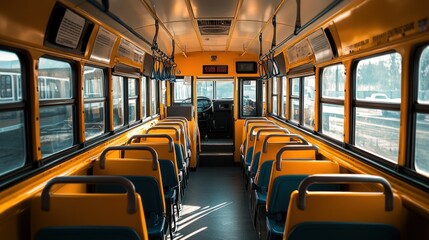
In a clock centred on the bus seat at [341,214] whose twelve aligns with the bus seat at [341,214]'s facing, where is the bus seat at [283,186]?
the bus seat at [283,186] is roughly at 11 o'clock from the bus seat at [341,214].

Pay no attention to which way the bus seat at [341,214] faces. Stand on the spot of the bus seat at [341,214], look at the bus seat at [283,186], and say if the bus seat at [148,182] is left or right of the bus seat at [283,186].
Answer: left

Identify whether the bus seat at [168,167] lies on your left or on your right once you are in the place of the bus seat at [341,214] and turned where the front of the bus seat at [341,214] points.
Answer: on your left

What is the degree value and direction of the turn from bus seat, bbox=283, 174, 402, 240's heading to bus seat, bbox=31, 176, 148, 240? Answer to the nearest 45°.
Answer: approximately 90° to its left

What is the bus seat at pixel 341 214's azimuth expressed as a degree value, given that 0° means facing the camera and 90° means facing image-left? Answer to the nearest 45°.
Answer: approximately 180°

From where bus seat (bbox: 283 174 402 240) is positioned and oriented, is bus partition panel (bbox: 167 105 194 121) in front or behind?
in front

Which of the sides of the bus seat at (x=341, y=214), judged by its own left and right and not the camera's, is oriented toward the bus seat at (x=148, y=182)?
left

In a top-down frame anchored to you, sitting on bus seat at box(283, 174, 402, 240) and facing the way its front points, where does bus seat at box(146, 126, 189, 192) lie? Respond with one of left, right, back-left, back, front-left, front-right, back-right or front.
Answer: front-left

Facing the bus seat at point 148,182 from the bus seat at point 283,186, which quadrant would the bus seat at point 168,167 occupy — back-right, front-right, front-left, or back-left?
front-right

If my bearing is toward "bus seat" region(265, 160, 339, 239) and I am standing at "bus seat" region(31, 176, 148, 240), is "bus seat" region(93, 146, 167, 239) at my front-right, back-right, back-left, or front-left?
front-left

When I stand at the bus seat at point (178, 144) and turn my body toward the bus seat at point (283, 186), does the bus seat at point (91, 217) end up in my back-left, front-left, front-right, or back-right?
front-right
